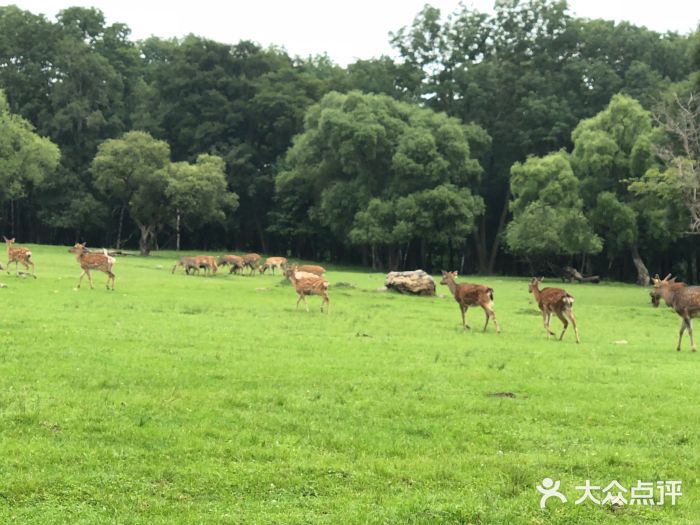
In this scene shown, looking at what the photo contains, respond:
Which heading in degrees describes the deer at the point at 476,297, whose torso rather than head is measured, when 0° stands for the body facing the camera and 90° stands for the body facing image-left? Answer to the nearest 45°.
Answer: approximately 90°

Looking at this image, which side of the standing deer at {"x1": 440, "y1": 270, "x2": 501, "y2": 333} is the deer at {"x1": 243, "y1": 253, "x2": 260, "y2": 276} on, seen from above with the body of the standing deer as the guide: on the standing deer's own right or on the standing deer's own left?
on the standing deer's own right

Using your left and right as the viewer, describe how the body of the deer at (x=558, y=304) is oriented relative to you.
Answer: facing away from the viewer and to the left of the viewer

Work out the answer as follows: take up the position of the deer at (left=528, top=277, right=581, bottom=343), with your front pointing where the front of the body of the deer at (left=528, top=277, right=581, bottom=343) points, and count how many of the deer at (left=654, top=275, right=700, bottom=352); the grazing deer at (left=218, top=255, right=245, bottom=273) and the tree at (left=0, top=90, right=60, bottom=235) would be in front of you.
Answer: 2

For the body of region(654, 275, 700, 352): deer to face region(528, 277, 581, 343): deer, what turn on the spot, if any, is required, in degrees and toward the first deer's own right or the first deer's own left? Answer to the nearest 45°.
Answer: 0° — it already faces it

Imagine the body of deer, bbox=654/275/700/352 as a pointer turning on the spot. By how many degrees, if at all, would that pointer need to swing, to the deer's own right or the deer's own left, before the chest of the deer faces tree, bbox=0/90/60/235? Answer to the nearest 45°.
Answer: approximately 45° to the deer's own right

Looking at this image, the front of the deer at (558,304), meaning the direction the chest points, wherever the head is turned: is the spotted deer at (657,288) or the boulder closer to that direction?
the boulder

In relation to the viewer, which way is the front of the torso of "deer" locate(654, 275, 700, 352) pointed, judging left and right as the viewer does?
facing to the left of the viewer

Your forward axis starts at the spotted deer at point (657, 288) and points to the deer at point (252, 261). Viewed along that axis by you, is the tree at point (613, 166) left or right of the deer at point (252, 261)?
right
